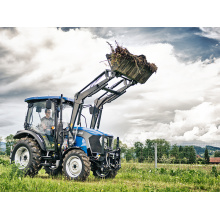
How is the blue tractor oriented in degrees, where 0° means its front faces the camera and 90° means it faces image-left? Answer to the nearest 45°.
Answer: approximately 315°

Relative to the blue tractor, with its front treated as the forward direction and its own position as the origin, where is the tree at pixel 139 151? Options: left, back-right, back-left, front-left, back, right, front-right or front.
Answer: left

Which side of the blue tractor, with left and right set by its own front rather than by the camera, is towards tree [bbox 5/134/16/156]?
back

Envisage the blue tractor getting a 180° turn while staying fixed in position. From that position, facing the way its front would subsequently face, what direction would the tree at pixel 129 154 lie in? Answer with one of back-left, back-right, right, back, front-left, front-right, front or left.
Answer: right

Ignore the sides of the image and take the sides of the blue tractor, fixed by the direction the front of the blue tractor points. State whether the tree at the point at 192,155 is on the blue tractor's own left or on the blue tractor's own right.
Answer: on the blue tractor's own left

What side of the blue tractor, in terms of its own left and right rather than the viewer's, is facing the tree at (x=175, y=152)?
left
